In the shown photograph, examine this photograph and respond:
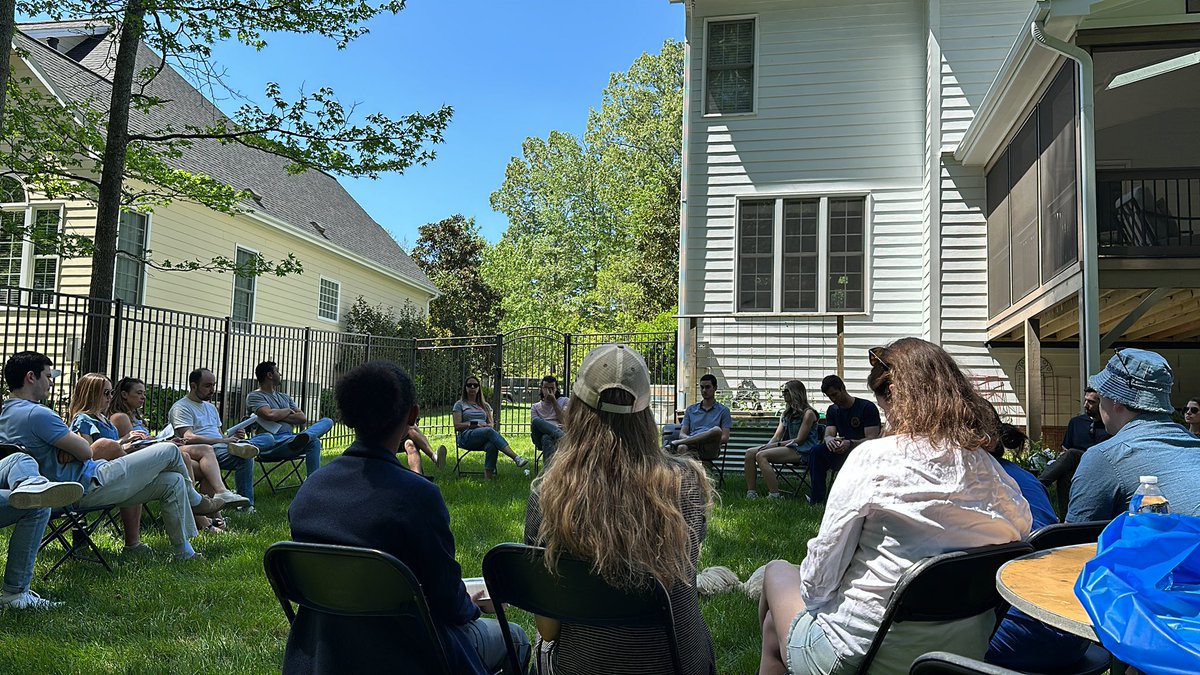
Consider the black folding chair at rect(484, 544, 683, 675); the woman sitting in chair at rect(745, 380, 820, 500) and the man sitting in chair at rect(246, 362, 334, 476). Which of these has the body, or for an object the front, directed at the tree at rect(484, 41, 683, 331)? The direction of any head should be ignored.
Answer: the black folding chair

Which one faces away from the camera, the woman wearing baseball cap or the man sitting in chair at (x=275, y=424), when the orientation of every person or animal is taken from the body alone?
the woman wearing baseball cap

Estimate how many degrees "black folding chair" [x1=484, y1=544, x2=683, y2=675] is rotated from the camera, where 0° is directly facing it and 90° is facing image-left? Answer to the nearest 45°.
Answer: approximately 180°

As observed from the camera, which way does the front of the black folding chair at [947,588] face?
facing away from the viewer and to the left of the viewer

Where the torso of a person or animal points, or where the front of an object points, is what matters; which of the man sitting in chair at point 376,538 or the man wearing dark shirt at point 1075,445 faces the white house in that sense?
the man sitting in chair

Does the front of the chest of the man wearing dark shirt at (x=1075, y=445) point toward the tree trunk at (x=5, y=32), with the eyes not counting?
yes

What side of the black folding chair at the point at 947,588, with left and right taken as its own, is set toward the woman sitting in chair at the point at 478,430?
front

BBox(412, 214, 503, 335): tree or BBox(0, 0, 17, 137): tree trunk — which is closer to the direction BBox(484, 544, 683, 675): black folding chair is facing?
the tree

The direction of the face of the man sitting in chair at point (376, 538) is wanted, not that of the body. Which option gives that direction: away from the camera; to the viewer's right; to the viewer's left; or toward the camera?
away from the camera

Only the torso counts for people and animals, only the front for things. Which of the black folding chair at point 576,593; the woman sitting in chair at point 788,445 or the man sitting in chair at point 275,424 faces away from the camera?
the black folding chair

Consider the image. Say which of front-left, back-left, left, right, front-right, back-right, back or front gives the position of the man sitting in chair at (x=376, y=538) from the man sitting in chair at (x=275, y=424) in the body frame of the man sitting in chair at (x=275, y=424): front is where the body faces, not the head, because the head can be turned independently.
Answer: front-right

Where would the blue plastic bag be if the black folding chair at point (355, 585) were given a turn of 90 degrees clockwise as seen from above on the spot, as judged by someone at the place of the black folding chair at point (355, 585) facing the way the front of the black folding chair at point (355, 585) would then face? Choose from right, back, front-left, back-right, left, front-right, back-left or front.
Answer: front

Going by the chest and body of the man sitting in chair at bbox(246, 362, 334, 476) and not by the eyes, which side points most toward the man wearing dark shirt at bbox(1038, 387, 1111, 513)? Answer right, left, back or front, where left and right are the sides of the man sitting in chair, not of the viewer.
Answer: front

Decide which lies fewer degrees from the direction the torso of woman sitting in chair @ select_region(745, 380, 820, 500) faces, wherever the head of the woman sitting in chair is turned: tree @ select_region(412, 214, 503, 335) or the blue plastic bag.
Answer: the blue plastic bag

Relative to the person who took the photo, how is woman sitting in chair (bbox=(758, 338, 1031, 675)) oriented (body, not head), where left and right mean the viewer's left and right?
facing away from the viewer and to the left of the viewer

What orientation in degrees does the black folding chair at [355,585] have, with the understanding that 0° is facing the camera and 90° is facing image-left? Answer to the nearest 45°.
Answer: approximately 225°

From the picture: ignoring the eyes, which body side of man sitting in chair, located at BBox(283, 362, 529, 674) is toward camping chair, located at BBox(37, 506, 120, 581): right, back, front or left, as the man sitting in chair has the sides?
left

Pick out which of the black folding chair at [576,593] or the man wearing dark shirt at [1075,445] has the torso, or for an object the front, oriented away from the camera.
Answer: the black folding chair

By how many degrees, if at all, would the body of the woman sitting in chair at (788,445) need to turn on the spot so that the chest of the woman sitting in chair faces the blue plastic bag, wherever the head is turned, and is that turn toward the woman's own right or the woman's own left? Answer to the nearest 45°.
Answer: approximately 45° to the woman's own left

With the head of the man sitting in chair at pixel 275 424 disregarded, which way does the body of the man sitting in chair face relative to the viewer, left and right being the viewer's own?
facing the viewer and to the right of the viewer
